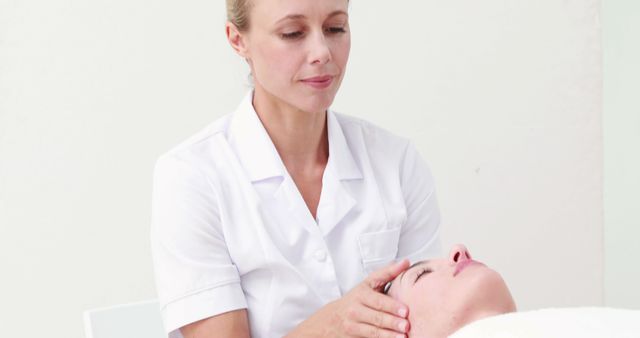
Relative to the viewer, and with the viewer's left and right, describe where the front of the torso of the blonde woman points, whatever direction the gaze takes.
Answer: facing the viewer and to the right of the viewer

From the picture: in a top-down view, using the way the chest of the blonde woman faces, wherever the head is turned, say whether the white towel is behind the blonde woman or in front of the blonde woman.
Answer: in front

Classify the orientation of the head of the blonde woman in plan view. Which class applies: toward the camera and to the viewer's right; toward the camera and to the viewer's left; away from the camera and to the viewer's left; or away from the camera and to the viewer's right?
toward the camera and to the viewer's right
